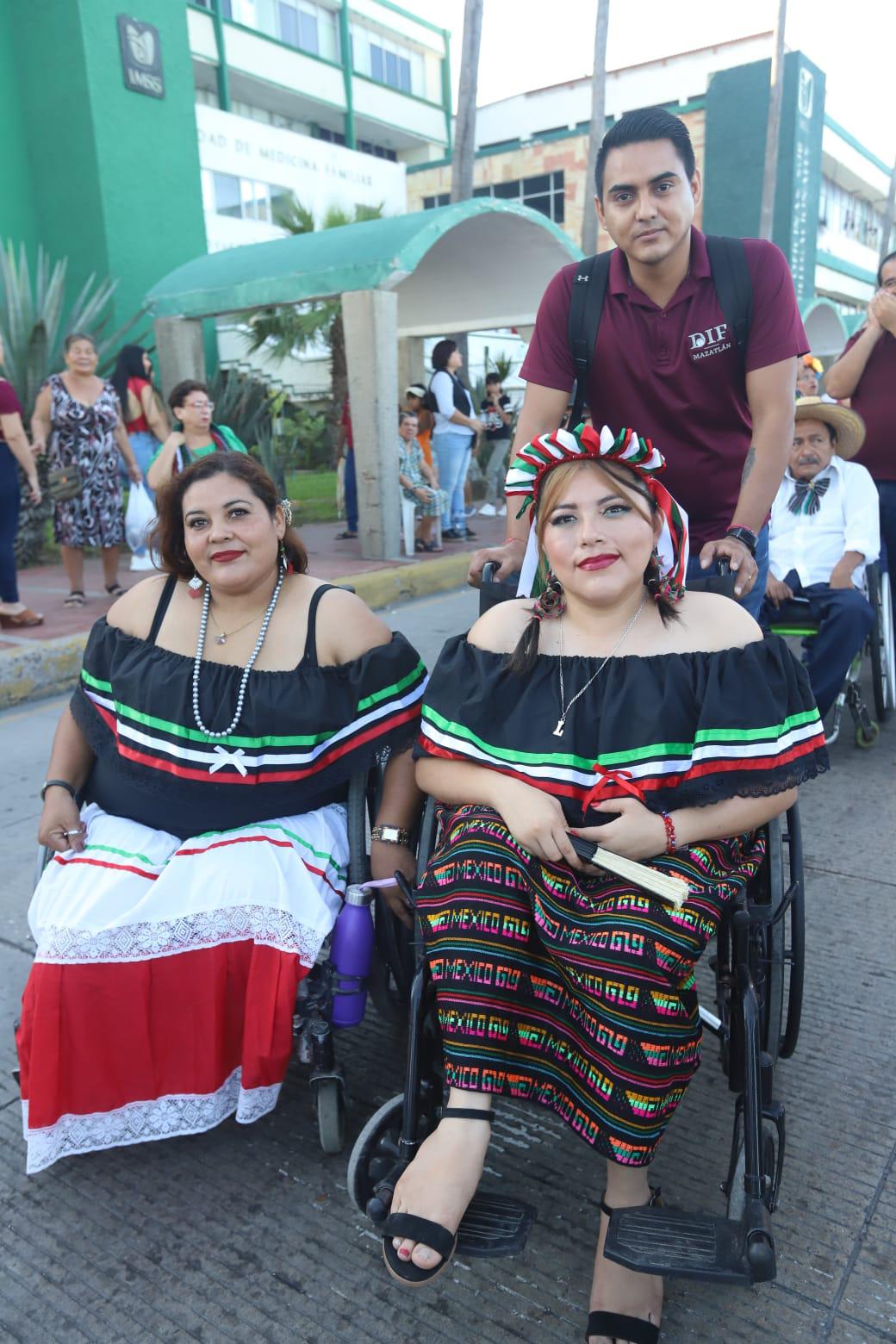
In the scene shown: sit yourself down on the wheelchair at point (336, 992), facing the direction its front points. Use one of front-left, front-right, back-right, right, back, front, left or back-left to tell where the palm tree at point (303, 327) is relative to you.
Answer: back

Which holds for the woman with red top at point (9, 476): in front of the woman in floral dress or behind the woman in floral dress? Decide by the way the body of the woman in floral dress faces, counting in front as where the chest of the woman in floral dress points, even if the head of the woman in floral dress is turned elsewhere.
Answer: in front

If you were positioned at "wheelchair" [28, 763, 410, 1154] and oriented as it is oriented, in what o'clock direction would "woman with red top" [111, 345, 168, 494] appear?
The woman with red top is roughly at 6 o'clock from the wheelchair.

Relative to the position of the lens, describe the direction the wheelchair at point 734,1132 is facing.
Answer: facing the viewer

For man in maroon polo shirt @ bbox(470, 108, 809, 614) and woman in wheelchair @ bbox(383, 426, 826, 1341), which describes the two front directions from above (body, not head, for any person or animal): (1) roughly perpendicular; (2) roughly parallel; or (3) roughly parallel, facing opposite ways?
roughly parallel

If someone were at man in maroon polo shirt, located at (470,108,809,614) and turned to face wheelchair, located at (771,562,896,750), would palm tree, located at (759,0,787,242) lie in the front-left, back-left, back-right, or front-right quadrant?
front-left

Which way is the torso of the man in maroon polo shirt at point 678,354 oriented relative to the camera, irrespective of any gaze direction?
toward the camera

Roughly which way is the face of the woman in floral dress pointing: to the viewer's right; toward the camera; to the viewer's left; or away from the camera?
toward the camera

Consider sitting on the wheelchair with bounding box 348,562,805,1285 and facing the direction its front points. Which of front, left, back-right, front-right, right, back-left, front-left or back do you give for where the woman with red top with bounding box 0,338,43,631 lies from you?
back-right

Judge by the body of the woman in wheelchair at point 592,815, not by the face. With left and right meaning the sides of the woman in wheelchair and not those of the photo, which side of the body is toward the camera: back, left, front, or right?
front

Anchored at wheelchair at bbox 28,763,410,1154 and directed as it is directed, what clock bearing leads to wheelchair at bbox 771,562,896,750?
wheelchair at bbox 771,562,896,750 is roughly at 8 o'clock from wheelchair at bbox 28,763,410,1154.

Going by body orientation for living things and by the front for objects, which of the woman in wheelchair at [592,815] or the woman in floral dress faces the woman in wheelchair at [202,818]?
the woman in floral dress
